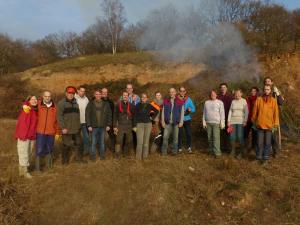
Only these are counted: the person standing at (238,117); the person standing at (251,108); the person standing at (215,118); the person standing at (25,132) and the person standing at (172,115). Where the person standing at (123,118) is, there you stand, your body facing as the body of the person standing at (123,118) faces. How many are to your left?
4

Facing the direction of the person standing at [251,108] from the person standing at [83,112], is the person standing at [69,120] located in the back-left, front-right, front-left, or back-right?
back-right

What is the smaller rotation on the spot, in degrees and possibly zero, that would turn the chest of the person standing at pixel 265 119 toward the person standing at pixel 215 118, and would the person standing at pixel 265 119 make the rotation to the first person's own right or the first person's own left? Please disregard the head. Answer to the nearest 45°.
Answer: approximately 90° to the first person's own right

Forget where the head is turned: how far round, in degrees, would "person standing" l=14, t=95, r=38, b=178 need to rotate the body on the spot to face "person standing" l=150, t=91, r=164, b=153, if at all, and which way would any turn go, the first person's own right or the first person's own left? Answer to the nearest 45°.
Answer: approximately 45° to the first person's own left

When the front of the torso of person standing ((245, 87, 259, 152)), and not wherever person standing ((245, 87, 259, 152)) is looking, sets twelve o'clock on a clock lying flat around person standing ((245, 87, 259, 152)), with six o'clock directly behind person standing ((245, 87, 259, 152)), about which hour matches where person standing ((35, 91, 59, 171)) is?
person standing ((35, 91, 59, 171)) is roughly at 2 o'clock from person standing ((245, 87, 259, 152)).

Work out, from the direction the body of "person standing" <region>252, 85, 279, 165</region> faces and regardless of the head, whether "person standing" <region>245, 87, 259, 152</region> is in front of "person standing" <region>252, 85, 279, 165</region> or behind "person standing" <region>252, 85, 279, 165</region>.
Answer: behind

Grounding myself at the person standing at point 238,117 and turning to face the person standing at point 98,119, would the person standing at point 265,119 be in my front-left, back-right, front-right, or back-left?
back-left

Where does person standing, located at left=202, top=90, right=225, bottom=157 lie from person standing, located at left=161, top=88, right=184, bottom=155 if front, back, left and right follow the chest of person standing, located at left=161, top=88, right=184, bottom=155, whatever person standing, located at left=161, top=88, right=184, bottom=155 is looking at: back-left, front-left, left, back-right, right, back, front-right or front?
left

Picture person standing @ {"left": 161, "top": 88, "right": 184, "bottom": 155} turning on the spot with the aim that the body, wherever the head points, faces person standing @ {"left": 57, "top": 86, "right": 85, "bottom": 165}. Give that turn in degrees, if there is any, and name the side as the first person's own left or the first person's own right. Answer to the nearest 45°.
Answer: approximately 90° to the first person's own right

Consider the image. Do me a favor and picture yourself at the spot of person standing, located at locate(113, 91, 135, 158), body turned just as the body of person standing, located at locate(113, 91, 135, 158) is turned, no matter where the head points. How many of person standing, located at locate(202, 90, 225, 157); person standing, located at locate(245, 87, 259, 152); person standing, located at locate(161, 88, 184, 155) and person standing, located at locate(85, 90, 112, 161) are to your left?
3

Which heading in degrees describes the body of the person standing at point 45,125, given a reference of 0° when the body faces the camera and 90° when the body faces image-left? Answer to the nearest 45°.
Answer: approximately 0°

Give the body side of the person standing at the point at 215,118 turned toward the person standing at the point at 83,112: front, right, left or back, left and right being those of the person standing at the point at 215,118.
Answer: right

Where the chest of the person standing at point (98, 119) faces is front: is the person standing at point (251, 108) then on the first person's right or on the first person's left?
on the first person's left
